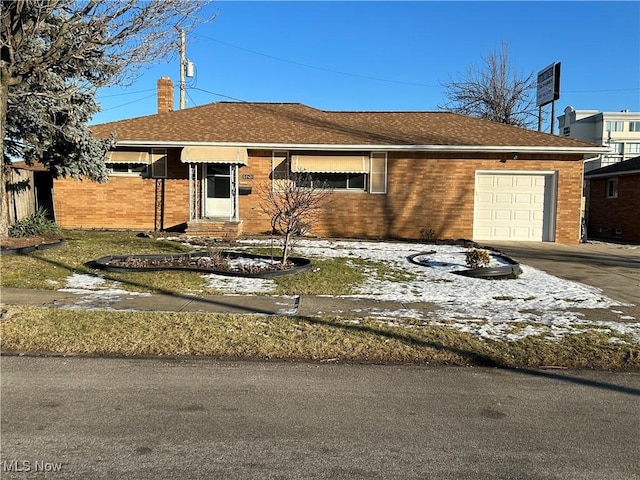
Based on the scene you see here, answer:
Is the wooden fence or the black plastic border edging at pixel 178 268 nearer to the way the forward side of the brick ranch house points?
the black plastic border edging

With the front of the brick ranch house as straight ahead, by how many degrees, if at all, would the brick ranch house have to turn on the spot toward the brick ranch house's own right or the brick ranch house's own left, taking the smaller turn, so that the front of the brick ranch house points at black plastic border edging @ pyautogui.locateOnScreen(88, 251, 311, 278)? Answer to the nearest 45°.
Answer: approximately 45° to the brick ranch house's own right

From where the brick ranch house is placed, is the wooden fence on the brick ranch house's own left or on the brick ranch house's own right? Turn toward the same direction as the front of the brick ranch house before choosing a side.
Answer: on the brick ranch house's own right

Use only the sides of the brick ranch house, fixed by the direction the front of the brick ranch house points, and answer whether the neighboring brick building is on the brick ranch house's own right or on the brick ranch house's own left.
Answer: on the brick ranch house's own left

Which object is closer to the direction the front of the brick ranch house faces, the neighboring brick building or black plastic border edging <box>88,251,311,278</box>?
the black plastic border edging

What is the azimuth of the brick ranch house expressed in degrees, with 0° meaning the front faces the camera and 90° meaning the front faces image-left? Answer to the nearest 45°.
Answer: approximately 0°

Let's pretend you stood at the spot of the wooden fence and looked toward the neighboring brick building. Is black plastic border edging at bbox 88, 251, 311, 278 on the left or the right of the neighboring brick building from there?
right

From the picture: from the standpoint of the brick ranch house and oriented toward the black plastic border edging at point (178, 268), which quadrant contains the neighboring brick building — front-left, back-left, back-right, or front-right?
back-left
